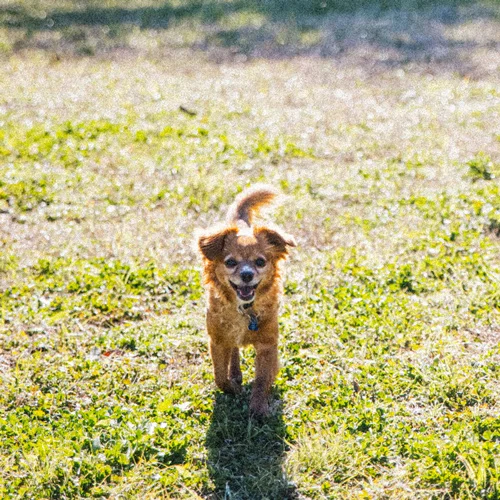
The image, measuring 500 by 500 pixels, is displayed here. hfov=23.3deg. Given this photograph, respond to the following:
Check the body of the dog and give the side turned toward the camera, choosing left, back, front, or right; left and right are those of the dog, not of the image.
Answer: front
